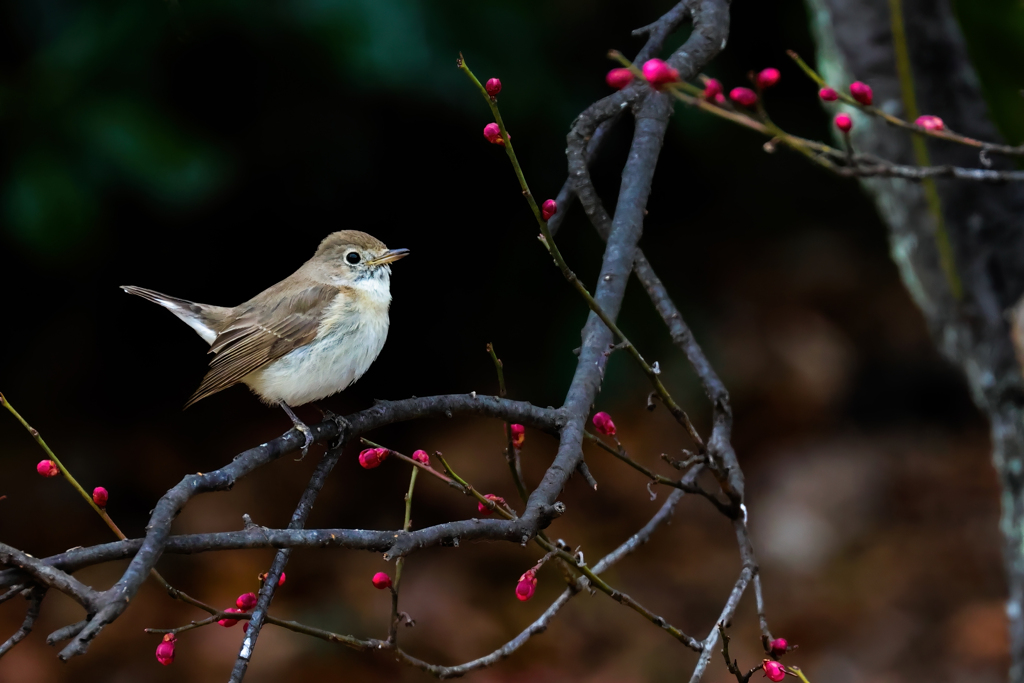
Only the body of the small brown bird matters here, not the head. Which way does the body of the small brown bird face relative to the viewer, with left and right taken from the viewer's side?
facing to the right of the viewer
